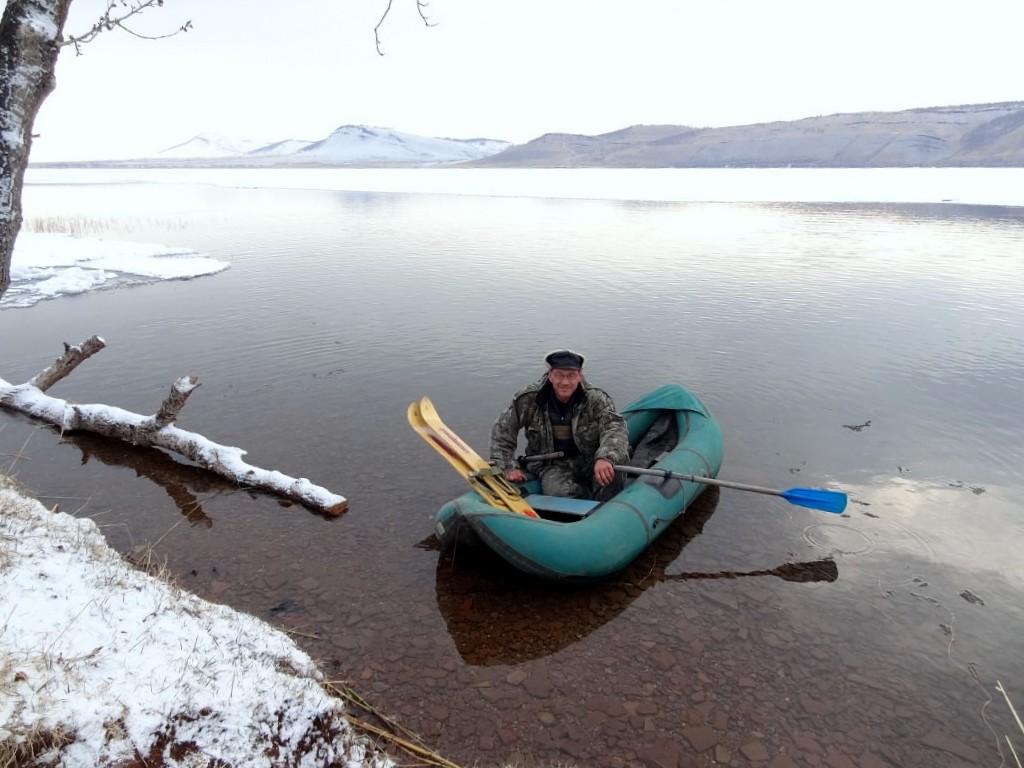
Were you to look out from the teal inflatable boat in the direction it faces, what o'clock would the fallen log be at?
The fallen log is roughly at 8 o'clock from the teal inflatable boat.

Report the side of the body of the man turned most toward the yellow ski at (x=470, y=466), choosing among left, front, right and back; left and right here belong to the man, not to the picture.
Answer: right

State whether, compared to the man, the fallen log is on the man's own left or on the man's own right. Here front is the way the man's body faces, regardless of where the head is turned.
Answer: on the man's own right

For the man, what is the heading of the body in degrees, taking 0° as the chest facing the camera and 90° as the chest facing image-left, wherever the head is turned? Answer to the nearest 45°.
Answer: approximately 0°

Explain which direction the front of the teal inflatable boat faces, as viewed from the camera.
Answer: facing away from the viewer and to the right of the viewer
